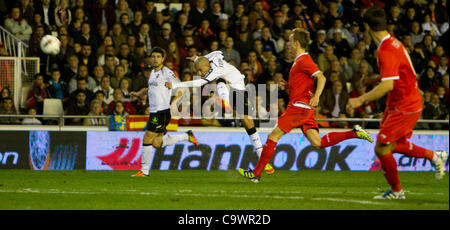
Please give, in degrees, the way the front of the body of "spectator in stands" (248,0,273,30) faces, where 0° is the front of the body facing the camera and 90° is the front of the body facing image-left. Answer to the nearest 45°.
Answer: approximately 0°

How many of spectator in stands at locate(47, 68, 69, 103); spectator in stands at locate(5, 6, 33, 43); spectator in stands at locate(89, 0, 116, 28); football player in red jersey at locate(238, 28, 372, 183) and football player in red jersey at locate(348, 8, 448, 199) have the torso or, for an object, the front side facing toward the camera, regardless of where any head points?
3

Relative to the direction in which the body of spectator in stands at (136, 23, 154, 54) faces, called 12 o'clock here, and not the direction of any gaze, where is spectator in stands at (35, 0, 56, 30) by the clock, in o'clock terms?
spectator in stands at (35, 0, 56, 30) is roughly at 3 o'clock from spectator in stands at (136, 23, 154, 54).

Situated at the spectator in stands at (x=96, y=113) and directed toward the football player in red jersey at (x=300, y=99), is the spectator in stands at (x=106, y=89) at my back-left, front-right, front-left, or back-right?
back-left

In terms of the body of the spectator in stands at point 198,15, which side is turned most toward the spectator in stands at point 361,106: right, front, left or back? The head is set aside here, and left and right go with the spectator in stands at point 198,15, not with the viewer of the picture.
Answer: left

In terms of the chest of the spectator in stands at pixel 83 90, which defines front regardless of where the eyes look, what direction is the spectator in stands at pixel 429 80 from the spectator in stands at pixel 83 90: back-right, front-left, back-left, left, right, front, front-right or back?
left

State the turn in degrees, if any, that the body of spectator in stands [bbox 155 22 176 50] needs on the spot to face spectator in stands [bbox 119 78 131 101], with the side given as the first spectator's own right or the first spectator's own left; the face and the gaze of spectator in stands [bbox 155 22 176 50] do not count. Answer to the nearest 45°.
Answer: approximately 45° to the first spectator's own right

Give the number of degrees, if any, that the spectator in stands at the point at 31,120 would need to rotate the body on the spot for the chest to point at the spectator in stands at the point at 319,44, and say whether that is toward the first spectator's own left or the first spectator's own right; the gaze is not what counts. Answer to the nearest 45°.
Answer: approximately 90° to the first spectator's own left

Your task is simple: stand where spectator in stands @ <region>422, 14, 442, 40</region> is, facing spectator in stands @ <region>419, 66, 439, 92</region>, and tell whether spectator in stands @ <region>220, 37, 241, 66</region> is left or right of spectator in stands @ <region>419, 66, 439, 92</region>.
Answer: right

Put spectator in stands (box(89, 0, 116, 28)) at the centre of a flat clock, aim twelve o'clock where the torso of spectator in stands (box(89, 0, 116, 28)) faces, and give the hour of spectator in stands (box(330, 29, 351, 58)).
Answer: spectator in stands (box(330, 29, 351, 58)) is roughly at 9 o'clock from spectator in stands (box(89, 0, 116, 28)).
